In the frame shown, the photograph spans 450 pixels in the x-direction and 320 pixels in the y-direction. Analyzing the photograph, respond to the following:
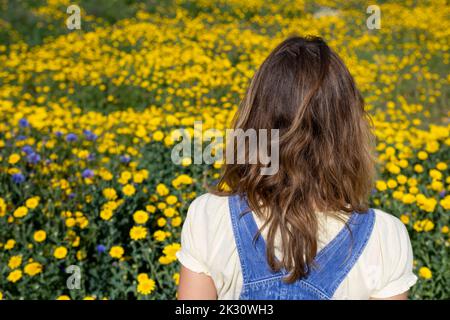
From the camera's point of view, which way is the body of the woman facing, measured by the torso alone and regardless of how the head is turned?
away from the camera

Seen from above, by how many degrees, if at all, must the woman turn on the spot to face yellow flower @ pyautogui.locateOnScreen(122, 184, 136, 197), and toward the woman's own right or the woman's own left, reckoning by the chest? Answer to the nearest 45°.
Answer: approximately 45° to the woman's own left

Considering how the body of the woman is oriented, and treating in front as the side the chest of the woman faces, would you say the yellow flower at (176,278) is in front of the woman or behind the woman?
in front

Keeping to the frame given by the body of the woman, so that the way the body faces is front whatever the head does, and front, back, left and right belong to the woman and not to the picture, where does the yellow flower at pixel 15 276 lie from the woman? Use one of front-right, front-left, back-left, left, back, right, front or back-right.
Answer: front-left

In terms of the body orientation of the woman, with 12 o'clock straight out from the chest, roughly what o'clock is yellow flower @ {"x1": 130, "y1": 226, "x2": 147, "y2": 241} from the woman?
The yellow flower is roughly at 11 o'clock from the woman.

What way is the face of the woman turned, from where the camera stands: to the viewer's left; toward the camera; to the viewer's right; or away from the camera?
away from the camera

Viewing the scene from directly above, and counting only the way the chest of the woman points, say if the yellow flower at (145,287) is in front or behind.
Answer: in front

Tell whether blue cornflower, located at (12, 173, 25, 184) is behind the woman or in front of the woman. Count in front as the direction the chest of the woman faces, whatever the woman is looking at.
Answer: in front

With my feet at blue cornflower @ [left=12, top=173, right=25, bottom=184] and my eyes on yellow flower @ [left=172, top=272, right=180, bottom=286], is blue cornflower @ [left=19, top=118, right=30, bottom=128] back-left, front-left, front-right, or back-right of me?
back-left
